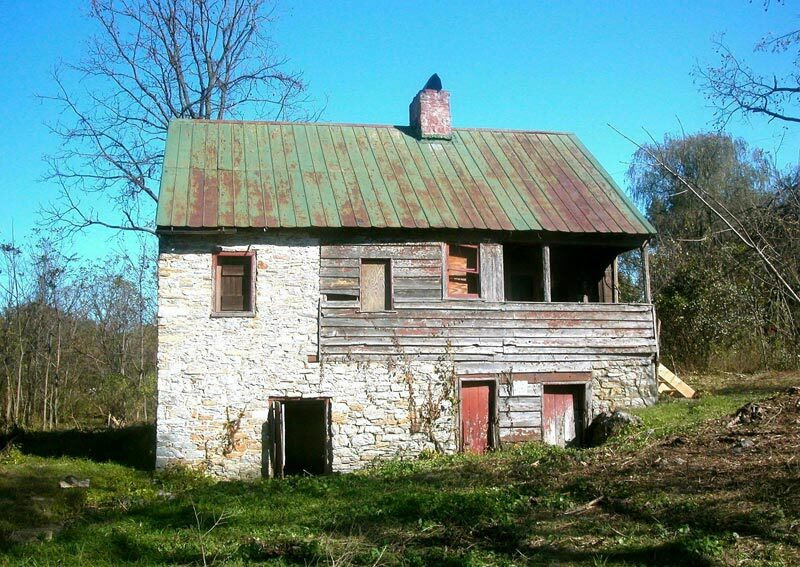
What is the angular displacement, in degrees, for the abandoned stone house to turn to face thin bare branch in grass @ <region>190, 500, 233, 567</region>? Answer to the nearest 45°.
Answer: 0° — it already faces it

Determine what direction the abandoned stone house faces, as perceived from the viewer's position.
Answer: facing the viewer

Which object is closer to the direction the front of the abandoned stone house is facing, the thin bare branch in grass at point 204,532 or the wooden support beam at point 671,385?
the thin bare branch in grass

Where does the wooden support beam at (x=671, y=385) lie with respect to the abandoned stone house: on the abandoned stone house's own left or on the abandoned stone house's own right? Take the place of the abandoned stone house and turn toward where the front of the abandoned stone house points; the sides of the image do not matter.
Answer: on the abandoned stone house's own left

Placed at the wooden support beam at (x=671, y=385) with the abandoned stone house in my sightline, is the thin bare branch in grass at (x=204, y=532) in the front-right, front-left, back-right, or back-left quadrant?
front-left
